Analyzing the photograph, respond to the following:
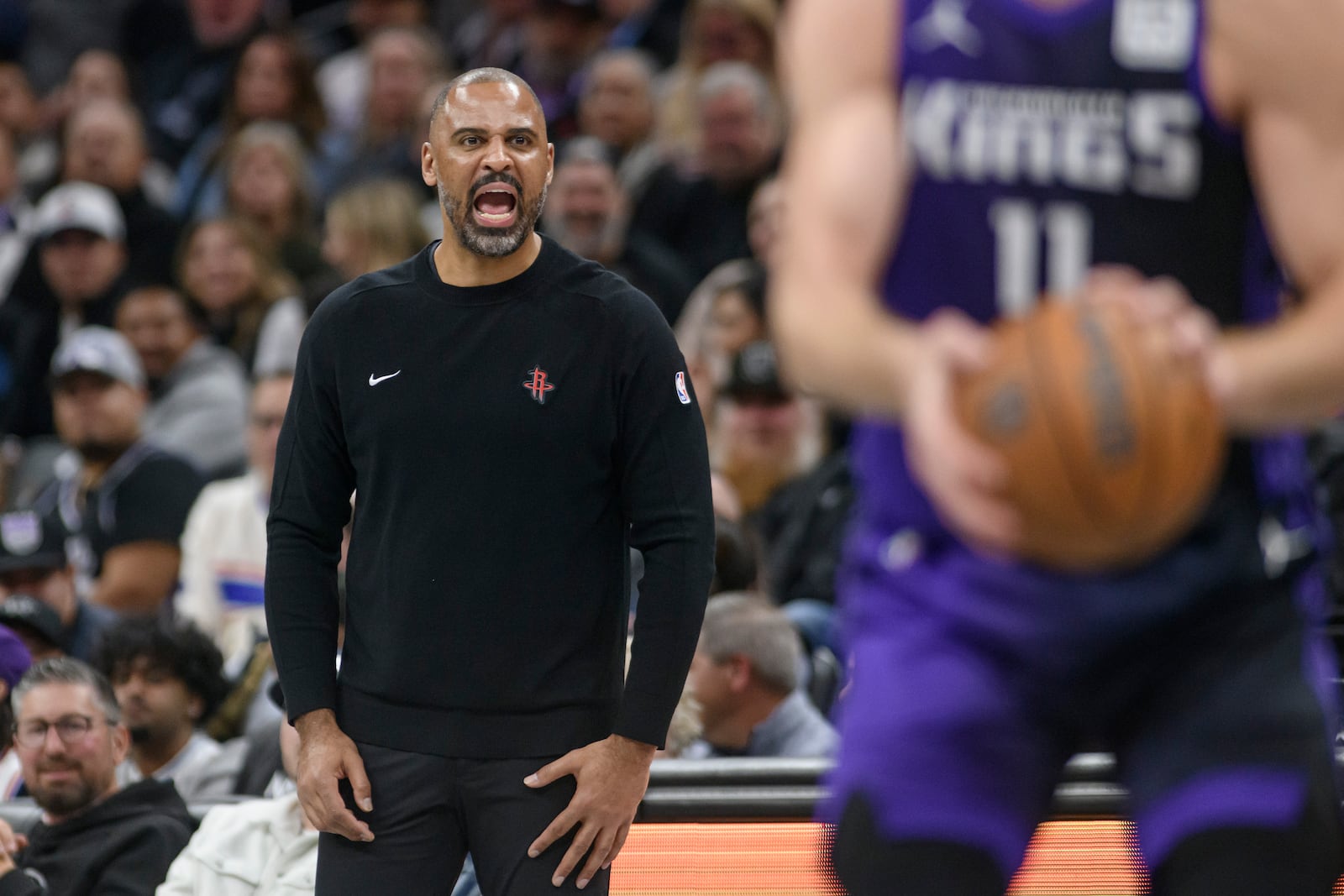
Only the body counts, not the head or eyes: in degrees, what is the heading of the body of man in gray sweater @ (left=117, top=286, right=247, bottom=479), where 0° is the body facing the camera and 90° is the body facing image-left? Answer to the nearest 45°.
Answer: approximately 45°

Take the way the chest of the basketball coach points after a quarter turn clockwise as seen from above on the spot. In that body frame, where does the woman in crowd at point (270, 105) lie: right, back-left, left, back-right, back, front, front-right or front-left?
right

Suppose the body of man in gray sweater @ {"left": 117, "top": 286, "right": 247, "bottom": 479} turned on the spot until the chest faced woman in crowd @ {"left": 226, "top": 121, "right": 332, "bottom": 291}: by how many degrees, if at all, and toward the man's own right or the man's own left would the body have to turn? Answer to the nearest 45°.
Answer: approximately 135° to the man's own right

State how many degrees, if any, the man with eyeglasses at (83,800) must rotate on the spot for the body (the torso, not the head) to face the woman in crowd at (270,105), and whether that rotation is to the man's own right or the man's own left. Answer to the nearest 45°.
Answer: approximately 135° to the man's own right

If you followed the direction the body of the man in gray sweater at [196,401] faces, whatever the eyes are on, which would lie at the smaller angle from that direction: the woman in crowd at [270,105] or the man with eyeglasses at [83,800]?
the man with eyeglasses

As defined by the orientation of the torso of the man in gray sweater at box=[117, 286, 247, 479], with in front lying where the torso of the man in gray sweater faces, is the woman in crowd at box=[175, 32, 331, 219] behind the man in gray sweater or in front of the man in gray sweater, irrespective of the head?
behind

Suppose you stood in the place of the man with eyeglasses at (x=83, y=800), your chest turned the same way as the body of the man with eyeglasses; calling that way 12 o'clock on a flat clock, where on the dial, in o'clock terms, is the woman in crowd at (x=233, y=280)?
The woman in crowd is roughly at 5 o'clock from the man with eyeglasses.

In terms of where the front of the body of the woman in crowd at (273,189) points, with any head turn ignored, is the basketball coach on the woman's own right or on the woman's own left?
on the woman's own left

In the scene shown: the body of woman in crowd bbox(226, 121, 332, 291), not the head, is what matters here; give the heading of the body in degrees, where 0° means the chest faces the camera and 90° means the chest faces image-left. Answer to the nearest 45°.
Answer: approximately 45°

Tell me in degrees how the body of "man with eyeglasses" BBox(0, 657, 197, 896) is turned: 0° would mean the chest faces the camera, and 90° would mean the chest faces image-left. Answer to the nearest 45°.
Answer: approximately 45°

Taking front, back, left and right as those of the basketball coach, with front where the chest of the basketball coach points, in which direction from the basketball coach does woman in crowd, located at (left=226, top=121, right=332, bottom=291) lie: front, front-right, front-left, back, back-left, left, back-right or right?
back

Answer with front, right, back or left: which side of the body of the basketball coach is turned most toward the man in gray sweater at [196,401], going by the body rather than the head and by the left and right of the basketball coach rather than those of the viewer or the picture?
back

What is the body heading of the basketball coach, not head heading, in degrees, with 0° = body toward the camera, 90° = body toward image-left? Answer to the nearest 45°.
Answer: approximately 0°
